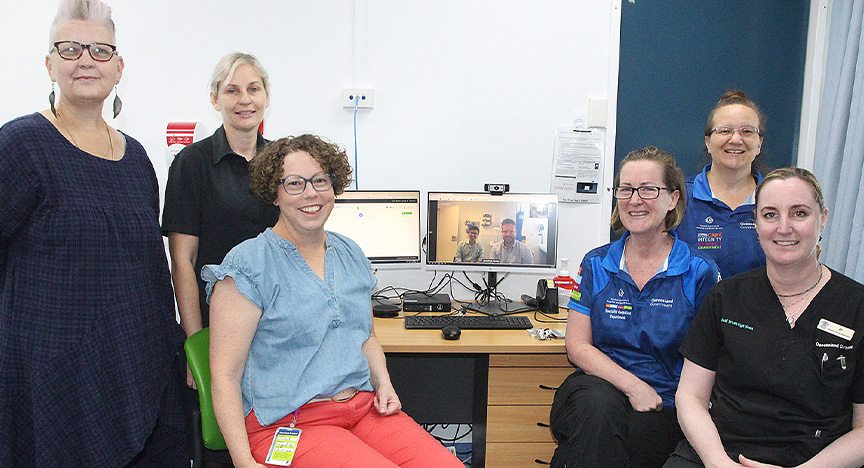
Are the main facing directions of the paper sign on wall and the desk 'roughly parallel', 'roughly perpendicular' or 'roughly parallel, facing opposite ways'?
roughly parallel

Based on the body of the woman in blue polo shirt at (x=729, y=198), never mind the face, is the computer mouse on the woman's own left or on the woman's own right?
on the woman's own right

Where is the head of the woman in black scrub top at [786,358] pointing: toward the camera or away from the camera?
toward the camera

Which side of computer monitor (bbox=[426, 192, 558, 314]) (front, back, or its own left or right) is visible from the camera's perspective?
front

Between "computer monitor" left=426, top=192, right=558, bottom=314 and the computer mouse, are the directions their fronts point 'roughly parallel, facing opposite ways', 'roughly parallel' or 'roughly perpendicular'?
roughly parallel, facing opposite ways

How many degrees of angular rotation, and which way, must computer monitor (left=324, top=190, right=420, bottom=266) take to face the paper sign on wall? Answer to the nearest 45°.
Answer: approximately 90° to its left

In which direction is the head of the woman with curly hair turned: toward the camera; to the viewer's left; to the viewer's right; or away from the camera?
toward the camera

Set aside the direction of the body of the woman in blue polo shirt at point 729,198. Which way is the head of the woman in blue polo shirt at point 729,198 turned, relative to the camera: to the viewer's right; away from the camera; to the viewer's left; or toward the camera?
toward the camera

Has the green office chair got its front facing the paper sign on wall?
no

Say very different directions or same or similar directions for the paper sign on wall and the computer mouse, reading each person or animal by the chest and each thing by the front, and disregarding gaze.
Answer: very different directions

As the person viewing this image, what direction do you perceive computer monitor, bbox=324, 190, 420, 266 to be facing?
facing the viewer

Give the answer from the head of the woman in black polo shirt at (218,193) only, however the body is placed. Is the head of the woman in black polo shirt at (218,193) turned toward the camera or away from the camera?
toward the camera

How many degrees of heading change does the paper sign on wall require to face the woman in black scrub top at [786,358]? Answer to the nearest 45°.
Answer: approximately 45° to its left

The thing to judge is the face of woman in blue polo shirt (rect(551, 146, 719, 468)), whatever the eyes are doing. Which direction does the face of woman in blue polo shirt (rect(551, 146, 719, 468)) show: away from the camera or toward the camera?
toward the camera
